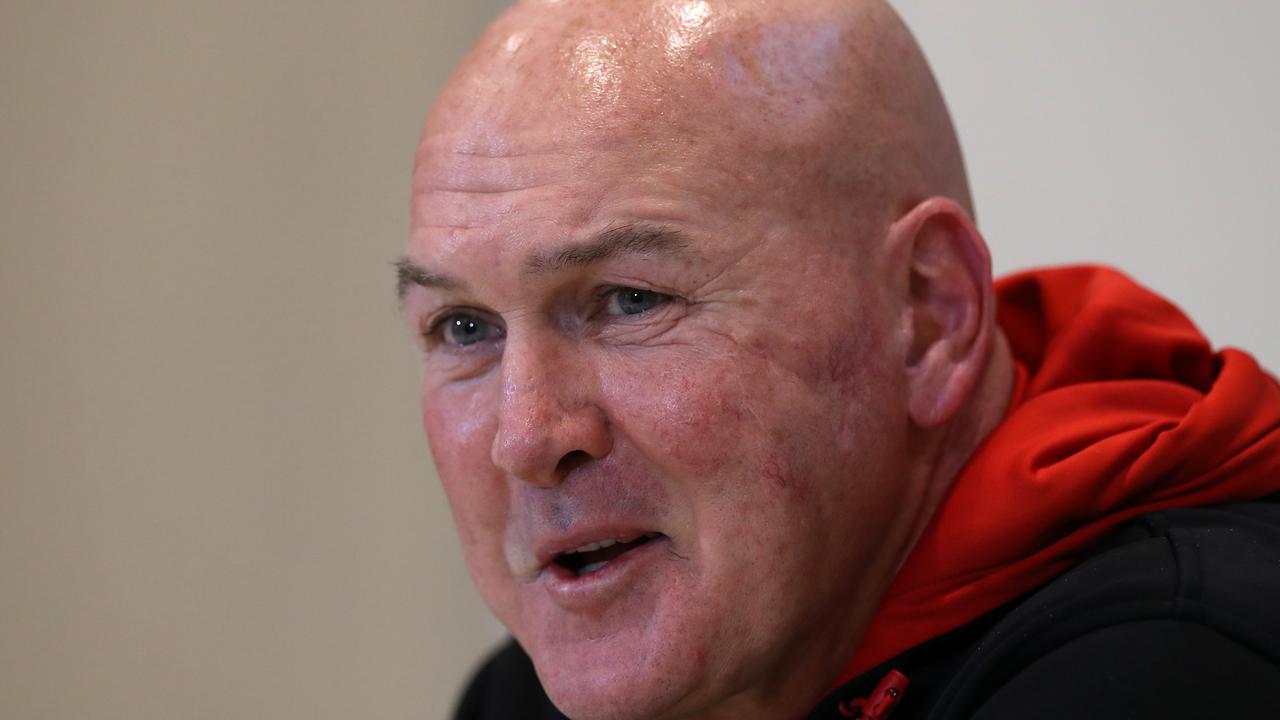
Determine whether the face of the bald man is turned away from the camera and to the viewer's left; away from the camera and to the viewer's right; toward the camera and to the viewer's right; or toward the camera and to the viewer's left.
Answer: toward the camera and to the viewer's left

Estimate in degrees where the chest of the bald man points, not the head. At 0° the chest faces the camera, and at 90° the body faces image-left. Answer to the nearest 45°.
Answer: approximately 45°
